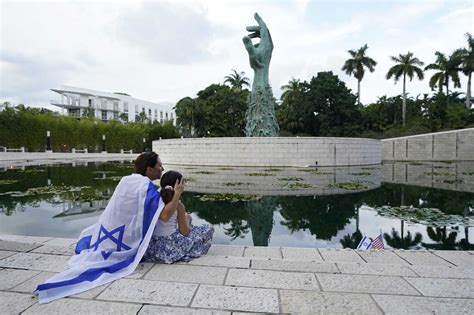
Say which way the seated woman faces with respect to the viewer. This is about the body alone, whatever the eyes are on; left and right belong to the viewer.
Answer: facing away from the viewer and to the right of the viewer

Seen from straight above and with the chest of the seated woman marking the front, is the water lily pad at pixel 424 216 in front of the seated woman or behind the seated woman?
in front

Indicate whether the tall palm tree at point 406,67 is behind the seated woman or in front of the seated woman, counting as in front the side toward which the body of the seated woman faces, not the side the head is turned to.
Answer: in front

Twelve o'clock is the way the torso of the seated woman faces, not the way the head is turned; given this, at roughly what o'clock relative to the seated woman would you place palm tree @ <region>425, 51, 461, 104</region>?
The palm tree is roughly at 12 o'clock from the seated woman.

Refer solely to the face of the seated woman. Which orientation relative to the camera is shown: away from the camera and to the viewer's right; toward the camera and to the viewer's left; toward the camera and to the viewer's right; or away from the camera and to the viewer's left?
away from the camera and to the viewer's right

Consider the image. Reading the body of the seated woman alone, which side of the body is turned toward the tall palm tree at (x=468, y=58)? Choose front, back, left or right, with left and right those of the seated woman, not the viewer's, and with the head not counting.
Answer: front

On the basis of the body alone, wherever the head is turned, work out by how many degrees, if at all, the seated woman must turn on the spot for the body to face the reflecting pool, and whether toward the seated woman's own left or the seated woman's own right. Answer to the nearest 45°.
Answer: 0° — they already face it

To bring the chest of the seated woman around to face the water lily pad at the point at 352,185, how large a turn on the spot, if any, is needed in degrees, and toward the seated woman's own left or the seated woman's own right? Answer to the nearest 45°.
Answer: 0° — they already face it

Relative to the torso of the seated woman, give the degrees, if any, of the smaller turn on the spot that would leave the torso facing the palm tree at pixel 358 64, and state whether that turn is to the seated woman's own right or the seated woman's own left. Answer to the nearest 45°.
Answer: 0° — they already face it

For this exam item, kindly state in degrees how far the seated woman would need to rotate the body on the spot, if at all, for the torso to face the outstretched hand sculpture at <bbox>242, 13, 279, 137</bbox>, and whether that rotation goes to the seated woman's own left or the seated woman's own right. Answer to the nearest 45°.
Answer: approximately 45° to the seated woman's own left

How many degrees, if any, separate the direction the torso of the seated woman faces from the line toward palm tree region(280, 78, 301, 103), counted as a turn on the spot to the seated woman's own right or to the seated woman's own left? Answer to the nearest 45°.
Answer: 0° — they already face it

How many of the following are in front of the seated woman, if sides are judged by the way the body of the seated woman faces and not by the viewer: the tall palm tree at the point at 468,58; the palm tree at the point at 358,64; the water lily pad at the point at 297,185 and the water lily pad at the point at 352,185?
4

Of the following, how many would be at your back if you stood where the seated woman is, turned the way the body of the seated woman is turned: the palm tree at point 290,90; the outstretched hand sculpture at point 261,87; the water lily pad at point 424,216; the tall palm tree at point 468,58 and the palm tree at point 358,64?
0

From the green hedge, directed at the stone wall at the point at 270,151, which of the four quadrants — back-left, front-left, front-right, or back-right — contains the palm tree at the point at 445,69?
front-left
